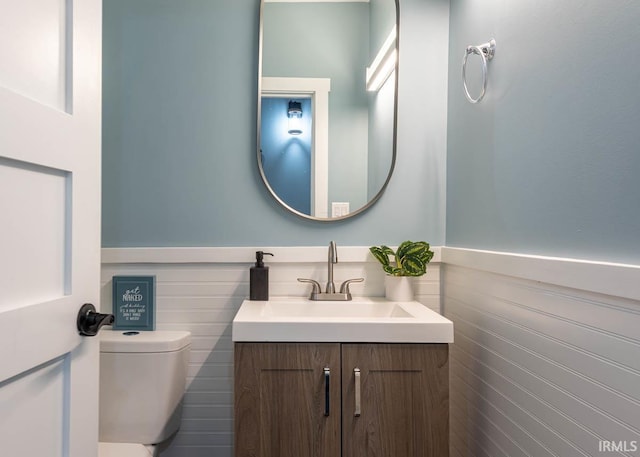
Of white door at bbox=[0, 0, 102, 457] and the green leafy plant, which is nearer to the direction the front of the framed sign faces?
the white door

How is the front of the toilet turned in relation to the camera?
facing the viewer

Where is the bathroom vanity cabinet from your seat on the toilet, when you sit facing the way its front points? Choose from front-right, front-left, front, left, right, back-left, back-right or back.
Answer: front-left

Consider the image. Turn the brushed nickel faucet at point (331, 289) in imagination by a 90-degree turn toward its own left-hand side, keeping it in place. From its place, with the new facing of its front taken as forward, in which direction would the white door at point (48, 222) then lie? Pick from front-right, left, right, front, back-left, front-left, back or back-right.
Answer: back-right

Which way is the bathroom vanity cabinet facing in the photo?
toward the camera

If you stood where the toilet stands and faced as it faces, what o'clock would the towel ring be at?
The towel ring is roughly at 10 o'clock from the toilet.

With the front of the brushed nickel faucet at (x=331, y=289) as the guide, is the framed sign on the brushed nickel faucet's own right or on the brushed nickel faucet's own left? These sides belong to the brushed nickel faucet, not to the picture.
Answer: on the brushed nickel faucet's own right

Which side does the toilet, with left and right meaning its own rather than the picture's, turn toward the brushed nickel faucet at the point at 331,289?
left
